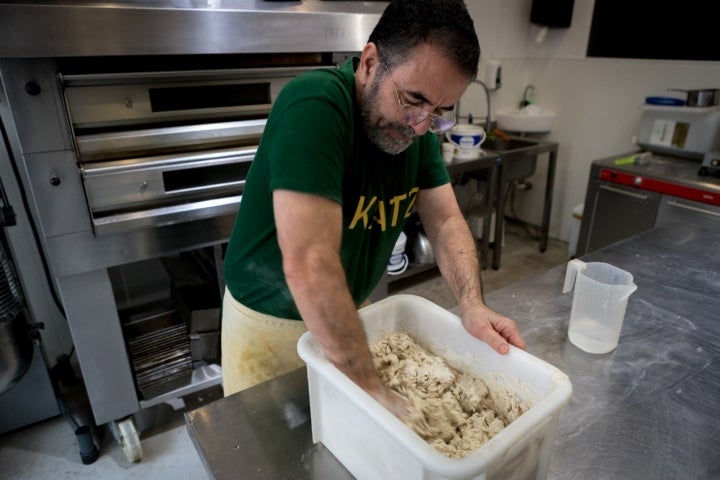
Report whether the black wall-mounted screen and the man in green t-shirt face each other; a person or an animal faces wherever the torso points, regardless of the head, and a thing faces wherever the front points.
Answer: no

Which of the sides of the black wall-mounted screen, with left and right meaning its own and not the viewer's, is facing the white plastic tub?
front

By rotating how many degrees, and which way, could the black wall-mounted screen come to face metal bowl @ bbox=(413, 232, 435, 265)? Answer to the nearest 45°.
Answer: approximately 45° to its right

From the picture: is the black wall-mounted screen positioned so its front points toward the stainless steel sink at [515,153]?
no

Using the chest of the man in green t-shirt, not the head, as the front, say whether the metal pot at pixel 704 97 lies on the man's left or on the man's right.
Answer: on the man's left

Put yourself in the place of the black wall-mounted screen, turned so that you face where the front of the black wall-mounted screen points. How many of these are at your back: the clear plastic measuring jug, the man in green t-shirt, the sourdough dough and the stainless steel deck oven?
0

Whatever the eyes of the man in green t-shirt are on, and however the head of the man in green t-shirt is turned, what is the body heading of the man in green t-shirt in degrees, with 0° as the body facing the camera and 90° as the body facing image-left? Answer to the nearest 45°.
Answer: approximately 315°

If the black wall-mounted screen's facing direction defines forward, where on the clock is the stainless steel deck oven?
The stainless steel deck oven is roughly at 1 o'clock from the black wall-mounted screen.

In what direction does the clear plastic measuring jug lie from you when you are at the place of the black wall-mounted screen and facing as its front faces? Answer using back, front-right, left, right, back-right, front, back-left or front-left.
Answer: front

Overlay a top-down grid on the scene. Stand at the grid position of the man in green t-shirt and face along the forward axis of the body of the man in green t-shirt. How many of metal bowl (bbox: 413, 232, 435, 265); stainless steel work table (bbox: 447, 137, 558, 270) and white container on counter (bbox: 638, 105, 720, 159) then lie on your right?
0

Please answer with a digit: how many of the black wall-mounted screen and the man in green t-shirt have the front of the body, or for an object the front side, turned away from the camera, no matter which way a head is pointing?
0

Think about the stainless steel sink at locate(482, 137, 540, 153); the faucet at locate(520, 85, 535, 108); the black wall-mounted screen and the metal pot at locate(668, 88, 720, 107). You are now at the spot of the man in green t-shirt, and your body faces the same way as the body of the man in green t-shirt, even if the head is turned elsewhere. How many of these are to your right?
0

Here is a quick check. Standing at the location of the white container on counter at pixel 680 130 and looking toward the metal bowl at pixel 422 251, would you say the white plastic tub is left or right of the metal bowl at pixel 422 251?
left

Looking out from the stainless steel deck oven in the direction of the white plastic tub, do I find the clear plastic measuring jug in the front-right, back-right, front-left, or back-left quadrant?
front-left

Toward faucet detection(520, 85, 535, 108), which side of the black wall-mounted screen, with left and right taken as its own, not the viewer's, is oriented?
right

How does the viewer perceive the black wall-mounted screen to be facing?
facing the viewer

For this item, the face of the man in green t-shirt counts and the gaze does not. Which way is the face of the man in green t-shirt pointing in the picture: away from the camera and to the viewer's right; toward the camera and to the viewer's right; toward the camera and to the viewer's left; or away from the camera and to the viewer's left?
toward the camera and to the viewer's right

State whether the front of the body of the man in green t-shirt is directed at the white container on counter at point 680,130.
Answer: no
